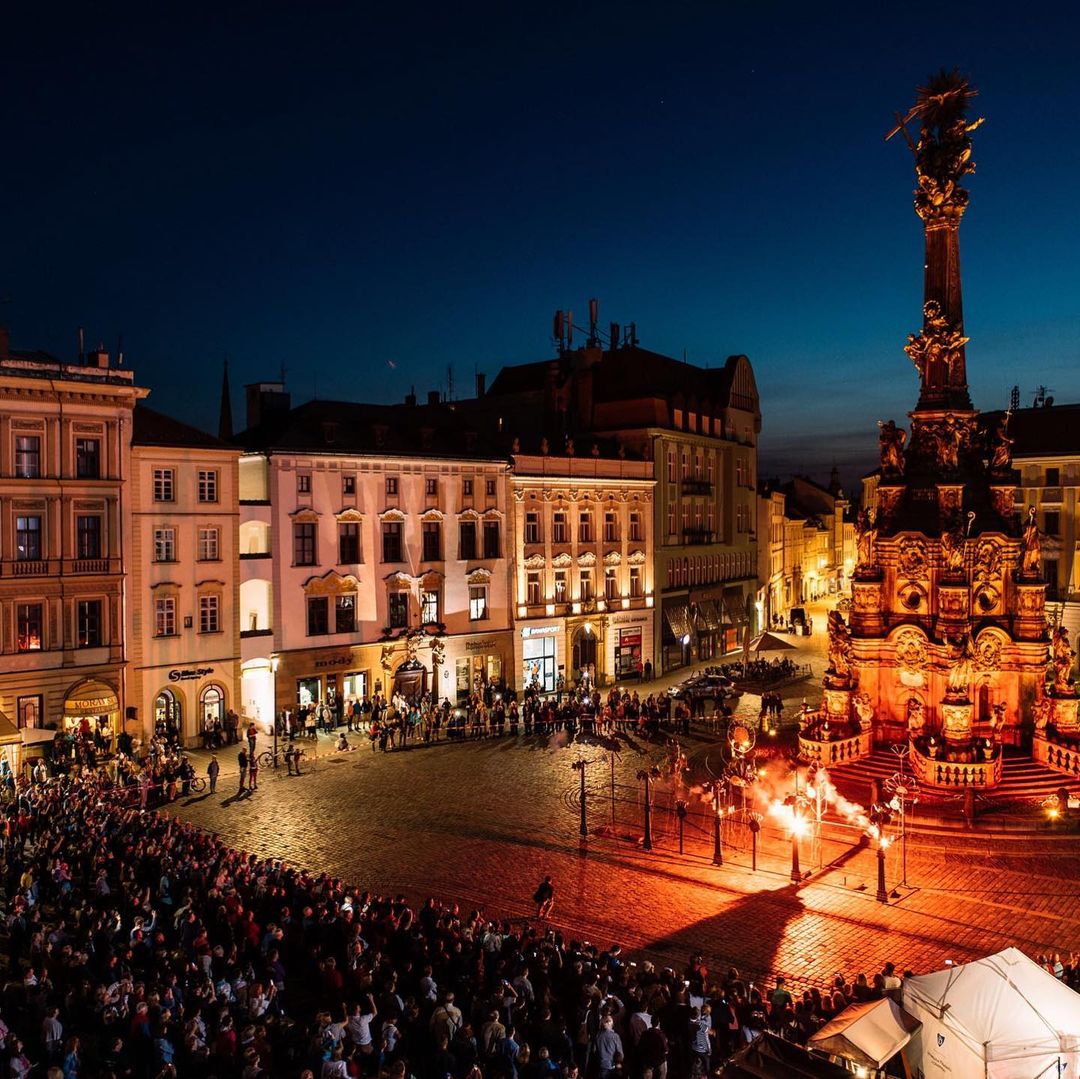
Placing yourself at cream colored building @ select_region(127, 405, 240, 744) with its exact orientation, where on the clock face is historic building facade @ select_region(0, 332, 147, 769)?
The historic building facade is roughly at 2 o'clock from the cream colored building.

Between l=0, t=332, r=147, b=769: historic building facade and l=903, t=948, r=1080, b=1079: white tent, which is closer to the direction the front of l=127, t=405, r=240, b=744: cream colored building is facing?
the white tent

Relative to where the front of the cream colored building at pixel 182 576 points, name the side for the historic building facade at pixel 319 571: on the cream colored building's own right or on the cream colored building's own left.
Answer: on the cream colored building's own left

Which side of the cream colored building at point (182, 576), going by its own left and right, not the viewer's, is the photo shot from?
front

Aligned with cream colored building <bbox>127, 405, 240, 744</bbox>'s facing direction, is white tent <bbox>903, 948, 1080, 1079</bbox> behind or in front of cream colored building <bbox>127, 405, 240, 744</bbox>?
in front
